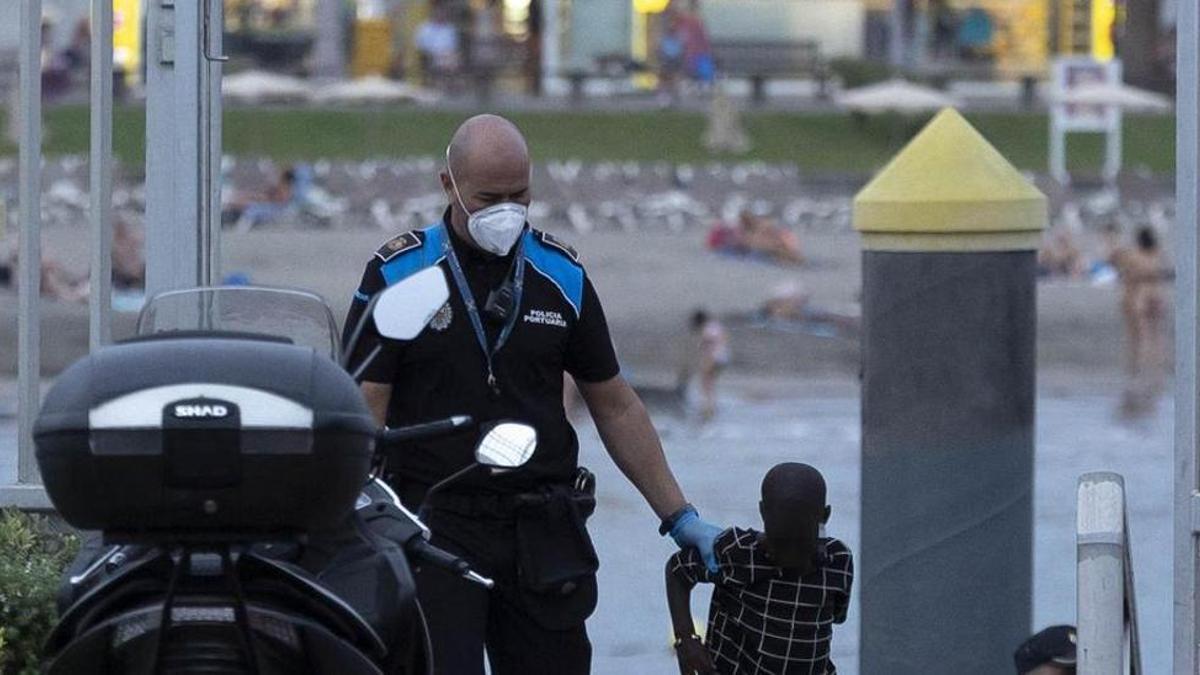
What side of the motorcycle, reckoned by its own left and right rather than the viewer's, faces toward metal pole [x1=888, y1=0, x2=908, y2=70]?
front

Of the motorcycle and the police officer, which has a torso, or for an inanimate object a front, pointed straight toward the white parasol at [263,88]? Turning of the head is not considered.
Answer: the motorcycle

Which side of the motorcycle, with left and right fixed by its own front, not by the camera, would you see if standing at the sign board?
front

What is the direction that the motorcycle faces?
away from the camera

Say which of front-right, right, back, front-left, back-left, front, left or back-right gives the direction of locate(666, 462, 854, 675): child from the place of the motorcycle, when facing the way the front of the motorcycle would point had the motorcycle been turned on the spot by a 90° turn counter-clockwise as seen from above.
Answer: back-right

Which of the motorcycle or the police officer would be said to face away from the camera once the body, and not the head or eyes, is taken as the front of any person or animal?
the motorcycle

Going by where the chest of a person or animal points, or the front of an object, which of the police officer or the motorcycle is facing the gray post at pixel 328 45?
the motorcycle

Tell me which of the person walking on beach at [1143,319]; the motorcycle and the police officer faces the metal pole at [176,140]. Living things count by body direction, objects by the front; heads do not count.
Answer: the motorcycle
